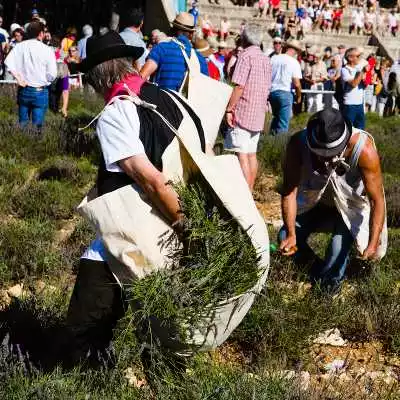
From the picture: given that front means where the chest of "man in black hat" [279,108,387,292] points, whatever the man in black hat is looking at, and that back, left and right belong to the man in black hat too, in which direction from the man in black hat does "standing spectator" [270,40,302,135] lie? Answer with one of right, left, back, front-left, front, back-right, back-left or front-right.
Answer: back

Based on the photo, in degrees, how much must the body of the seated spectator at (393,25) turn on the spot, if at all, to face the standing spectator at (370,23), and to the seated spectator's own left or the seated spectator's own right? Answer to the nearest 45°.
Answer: approximately 45° to the seated spectator's own right

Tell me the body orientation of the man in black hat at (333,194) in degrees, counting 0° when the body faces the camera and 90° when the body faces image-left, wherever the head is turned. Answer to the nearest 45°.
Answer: approximately 0°

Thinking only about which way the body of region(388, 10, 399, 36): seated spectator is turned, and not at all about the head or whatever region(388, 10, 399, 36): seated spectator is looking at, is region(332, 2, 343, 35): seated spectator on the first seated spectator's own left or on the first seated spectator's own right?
on the first seated spectator's own right

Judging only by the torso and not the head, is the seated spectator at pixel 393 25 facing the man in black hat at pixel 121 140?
yes

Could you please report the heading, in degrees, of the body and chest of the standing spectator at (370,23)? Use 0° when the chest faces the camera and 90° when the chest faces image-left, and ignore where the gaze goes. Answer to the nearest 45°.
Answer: approximately 0°

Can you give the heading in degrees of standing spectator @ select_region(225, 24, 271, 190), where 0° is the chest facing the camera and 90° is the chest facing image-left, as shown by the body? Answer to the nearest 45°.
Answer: approximately 135°

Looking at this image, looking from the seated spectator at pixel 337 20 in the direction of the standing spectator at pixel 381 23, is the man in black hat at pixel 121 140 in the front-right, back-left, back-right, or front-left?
back-right

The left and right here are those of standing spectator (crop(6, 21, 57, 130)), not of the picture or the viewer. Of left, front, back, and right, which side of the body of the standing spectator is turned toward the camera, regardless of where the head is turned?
back

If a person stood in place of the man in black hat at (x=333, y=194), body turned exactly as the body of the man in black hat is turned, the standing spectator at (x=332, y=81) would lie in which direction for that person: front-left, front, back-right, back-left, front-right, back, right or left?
back
